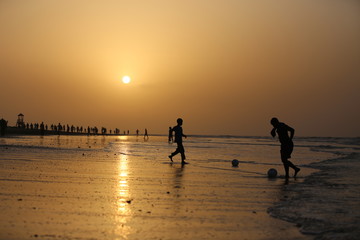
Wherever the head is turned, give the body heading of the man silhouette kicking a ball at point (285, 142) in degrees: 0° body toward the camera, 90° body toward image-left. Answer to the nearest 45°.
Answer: approximately 90°
